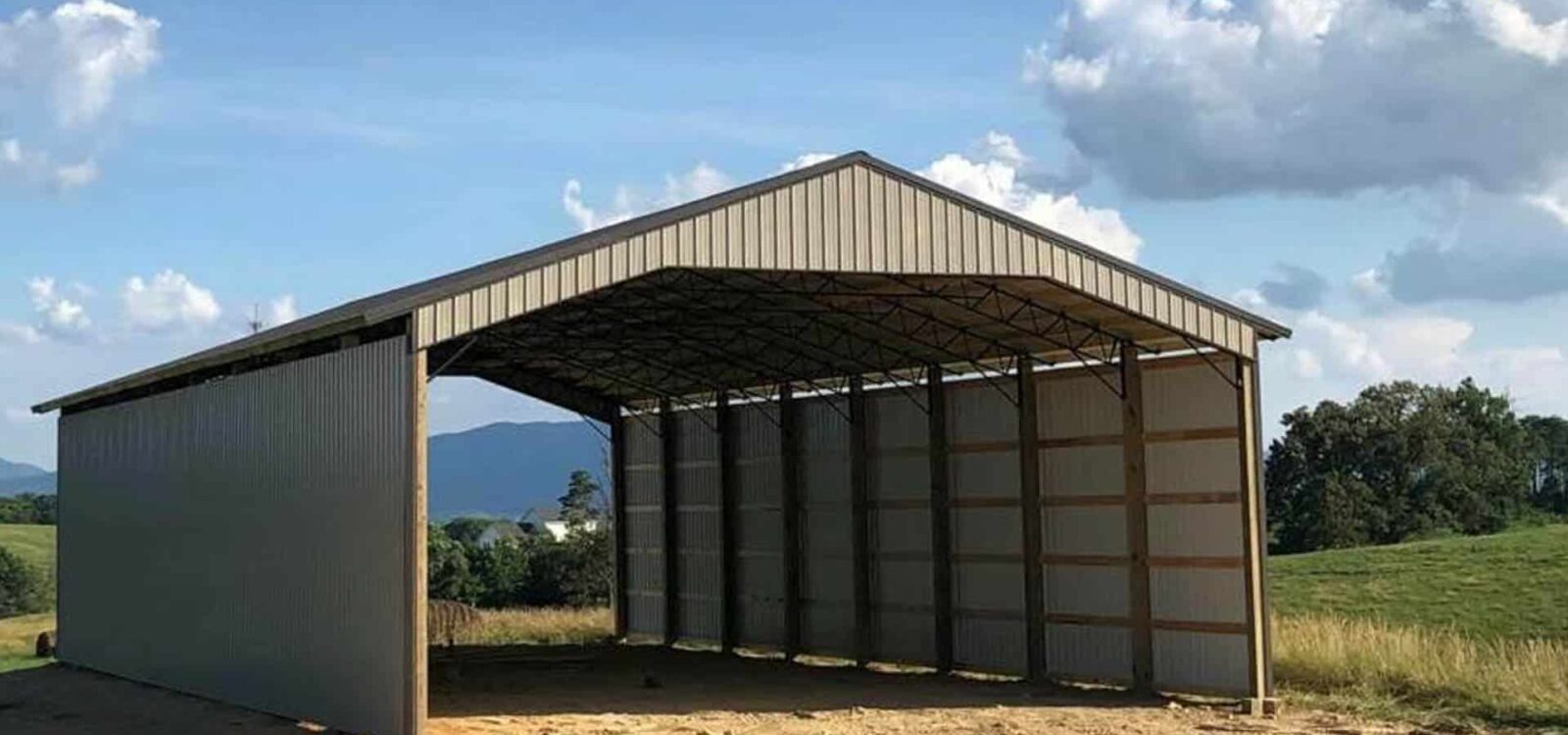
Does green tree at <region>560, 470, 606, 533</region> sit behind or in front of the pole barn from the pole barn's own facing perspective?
behind

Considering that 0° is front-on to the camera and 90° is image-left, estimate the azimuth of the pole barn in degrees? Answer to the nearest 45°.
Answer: approximately 315°
